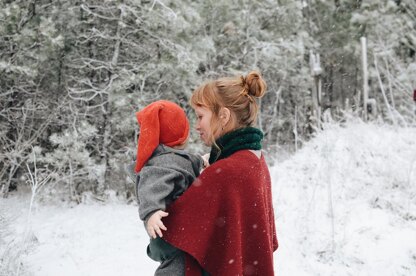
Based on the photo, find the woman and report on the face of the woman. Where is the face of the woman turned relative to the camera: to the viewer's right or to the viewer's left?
to the viewer's left

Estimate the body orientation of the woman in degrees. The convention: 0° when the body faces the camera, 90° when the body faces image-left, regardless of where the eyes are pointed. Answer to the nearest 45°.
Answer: approximately 90°

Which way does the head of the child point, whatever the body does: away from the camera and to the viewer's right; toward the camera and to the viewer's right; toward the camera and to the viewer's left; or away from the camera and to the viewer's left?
away from the camera and to the viewer's right
